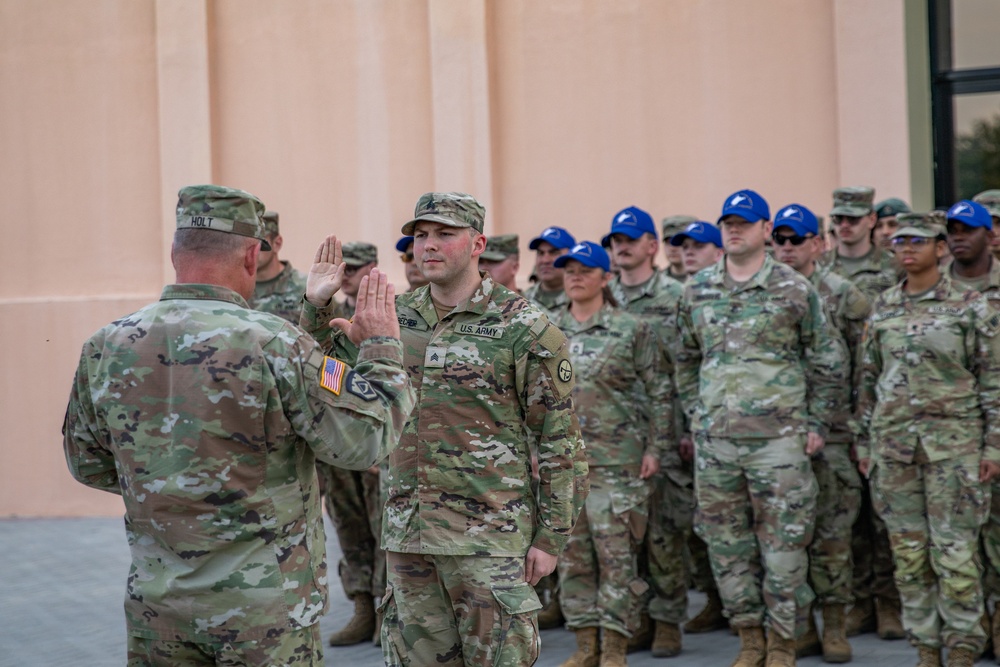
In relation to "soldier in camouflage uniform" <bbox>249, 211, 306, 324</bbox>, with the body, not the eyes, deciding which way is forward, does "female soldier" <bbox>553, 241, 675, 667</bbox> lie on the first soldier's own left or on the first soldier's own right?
on the first soldier's own left

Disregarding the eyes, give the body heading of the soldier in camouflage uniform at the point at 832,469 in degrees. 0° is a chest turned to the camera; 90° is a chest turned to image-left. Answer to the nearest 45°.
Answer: approximately 45°

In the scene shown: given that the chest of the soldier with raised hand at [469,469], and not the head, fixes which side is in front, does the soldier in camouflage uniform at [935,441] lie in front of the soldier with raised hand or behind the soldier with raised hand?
behind

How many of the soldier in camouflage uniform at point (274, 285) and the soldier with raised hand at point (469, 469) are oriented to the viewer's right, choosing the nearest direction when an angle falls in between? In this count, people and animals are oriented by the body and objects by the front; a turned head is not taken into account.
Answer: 0

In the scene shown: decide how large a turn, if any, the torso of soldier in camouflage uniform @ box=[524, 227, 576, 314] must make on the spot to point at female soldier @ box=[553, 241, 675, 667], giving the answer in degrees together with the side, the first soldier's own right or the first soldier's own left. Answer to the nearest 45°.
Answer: approximately 45° to the first soldier's own left

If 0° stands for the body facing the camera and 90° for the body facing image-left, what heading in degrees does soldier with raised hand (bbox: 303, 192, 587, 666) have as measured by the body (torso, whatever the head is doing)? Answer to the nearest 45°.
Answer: approximately 45°

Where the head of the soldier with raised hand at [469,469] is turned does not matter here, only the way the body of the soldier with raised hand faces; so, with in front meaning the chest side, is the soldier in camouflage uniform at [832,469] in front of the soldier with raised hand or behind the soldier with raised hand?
behind

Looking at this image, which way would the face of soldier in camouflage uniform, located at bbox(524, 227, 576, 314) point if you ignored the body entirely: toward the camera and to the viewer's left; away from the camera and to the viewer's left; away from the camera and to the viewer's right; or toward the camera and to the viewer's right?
toward the camera and to the viewer's left

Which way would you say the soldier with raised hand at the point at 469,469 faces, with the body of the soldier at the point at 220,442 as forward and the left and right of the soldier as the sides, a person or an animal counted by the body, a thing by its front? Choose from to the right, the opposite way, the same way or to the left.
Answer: the opposite way

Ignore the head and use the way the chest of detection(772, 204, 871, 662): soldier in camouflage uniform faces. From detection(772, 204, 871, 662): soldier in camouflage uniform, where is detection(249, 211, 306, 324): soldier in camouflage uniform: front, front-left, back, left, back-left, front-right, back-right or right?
front-right

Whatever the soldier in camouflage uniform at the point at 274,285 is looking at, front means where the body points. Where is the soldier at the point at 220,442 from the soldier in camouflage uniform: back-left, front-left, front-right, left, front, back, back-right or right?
front-left

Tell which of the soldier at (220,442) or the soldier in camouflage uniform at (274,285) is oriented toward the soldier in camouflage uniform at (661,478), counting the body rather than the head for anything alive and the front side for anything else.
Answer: the soldier

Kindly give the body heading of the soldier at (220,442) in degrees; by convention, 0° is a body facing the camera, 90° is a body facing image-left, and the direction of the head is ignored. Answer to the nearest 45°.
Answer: approximately 225°

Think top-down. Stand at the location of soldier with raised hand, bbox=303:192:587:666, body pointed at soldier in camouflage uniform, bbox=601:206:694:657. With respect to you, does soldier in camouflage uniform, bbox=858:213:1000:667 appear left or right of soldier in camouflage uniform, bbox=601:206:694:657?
right

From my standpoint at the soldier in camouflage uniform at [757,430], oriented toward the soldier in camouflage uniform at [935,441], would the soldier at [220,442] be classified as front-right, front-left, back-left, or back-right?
back-right

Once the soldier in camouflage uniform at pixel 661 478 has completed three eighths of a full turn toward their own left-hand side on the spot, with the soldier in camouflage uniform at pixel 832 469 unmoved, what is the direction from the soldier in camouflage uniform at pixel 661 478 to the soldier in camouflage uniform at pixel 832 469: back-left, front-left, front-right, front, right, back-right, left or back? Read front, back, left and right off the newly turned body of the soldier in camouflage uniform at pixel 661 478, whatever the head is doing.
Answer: front

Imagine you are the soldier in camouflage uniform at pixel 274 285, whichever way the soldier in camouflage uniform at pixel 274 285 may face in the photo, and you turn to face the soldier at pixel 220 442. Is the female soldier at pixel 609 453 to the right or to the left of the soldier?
left

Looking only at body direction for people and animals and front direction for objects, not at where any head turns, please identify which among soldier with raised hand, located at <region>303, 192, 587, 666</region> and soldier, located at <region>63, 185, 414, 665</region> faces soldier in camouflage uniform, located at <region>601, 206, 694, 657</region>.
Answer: the soldier
